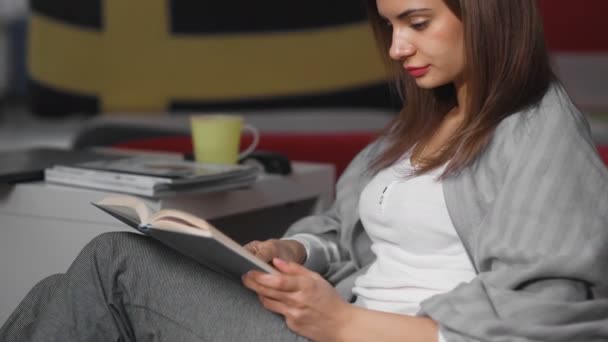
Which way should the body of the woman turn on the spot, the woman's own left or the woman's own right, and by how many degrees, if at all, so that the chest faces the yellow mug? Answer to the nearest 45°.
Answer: approximately 90° to the woman's own right

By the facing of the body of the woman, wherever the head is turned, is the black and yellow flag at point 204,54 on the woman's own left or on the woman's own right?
on the woman's own right

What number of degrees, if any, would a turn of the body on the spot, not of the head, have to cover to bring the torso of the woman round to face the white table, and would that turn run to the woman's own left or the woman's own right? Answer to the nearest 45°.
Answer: approximately 90° to the woman's own right

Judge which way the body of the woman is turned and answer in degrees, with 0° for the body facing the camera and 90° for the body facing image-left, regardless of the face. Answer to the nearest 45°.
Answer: approximately 45°
